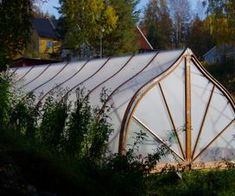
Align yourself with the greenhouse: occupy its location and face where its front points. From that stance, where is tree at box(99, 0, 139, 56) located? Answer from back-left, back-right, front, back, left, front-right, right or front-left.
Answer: back-left

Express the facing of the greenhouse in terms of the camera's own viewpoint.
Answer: facing the viewer and to the right of the viewer

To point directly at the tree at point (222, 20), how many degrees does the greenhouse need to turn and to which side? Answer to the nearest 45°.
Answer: approximately 135° to its left

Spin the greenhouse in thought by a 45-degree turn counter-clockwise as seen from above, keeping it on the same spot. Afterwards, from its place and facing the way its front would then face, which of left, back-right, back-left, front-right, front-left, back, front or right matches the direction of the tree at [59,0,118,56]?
left
